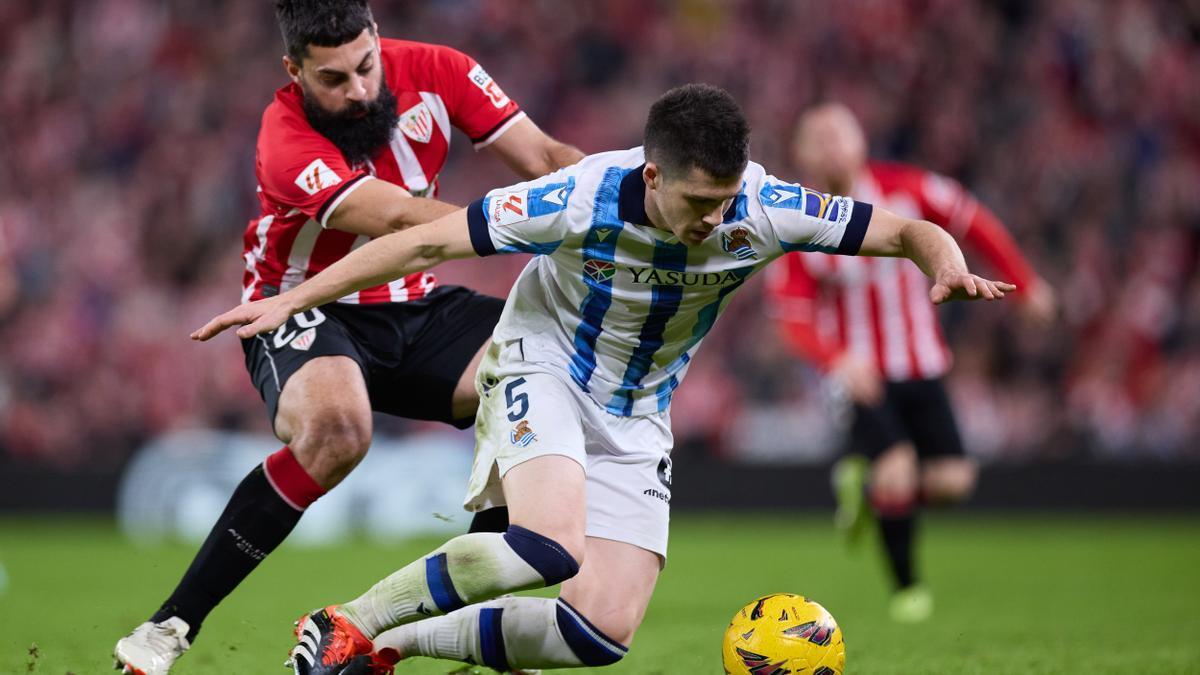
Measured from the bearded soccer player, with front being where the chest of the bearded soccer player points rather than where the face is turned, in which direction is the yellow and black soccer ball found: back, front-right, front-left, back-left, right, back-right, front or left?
front

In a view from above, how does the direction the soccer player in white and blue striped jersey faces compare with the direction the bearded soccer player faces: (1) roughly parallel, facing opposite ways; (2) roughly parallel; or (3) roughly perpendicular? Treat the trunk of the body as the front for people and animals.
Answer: roughly parallel

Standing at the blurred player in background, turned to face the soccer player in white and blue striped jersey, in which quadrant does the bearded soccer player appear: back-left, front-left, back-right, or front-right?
front-right

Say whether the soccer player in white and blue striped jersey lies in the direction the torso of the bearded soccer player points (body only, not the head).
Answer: yes

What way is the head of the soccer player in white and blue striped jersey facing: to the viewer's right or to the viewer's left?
to the viewer's right

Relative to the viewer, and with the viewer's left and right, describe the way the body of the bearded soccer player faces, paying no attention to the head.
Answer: facing the viewer and to the right of the viewer

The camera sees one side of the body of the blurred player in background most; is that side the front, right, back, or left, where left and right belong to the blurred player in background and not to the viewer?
front

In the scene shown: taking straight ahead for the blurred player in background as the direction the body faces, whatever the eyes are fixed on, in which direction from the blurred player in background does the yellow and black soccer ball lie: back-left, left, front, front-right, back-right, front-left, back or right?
front

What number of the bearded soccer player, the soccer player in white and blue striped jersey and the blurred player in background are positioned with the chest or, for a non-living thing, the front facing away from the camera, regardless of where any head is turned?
0

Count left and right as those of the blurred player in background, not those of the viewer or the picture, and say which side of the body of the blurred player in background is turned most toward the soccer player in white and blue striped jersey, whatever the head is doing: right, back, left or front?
front
